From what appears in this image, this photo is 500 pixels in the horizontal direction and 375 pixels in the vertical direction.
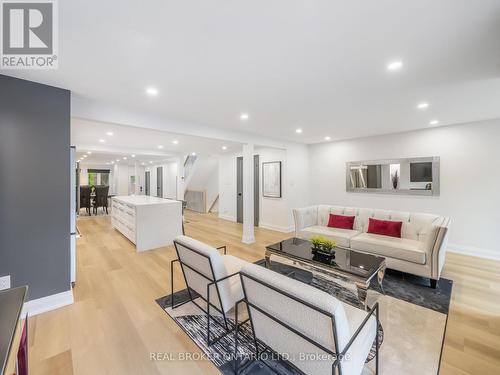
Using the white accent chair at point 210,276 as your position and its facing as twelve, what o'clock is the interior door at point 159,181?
The interior door is roughly at 10 o'clock from the white accent chair.

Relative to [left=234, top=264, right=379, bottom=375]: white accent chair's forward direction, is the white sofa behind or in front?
in front

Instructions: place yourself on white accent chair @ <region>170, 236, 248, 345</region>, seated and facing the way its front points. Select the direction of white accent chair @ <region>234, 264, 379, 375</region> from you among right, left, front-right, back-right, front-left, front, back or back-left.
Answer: right

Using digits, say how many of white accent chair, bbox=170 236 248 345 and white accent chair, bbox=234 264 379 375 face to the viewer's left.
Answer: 0

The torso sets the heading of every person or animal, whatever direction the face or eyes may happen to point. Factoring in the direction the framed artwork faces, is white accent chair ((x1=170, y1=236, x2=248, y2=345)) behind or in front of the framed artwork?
in front

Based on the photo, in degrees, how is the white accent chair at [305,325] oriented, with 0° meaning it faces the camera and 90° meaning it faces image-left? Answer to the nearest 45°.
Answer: approximately 225°

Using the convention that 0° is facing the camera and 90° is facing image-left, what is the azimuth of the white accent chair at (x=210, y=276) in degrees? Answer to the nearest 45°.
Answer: approximately 225°

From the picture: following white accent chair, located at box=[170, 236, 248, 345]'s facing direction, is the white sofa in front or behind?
in front

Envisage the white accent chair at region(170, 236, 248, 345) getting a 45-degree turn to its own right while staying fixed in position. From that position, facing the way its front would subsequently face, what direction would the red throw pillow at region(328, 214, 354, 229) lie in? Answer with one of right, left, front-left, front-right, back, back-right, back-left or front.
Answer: front-left

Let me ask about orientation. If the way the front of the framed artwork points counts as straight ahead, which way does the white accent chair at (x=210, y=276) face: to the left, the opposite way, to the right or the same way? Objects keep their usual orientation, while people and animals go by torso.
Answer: the opposite way

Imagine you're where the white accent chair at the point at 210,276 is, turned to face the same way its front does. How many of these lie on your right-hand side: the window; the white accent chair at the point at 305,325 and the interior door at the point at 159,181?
1

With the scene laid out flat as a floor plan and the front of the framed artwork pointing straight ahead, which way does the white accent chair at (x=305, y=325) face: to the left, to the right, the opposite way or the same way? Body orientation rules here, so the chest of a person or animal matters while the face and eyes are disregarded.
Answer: the opposite way

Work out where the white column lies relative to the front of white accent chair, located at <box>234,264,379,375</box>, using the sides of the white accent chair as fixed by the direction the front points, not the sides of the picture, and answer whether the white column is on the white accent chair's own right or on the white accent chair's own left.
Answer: on the white accent chair's own left
